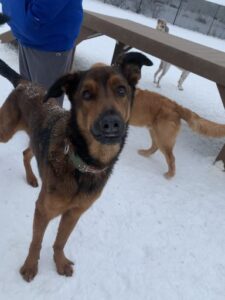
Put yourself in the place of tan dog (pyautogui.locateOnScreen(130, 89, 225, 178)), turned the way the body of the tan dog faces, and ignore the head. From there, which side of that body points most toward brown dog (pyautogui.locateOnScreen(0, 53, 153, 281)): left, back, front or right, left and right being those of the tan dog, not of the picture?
left

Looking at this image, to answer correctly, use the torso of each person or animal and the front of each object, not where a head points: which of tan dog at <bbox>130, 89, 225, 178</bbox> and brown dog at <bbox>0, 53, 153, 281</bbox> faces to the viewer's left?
the tan dog

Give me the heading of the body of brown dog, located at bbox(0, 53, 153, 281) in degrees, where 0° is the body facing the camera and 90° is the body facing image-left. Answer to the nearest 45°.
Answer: approximately 315°

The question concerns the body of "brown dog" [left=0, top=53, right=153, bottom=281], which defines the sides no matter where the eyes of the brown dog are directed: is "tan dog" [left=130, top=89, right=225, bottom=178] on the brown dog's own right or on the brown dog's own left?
on the brown dog's own left

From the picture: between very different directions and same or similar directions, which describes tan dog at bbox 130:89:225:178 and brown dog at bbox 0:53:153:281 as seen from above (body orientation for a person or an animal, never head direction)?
very different directions

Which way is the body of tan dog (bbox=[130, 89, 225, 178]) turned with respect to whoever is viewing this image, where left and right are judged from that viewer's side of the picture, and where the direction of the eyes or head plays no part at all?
facing to the left of the viewer

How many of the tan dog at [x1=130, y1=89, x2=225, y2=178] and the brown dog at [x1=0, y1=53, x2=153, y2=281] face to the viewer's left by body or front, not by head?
1

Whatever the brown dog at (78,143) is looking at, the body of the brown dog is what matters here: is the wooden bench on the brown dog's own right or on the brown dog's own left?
on the brown dog's own left
